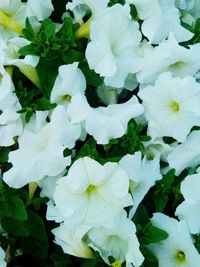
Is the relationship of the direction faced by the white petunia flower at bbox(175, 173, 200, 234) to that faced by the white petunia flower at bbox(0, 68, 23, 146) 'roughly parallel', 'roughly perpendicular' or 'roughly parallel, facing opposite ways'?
roughly parallel

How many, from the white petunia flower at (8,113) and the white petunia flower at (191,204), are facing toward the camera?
2

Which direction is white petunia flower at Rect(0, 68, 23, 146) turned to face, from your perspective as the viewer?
facing the viewer
